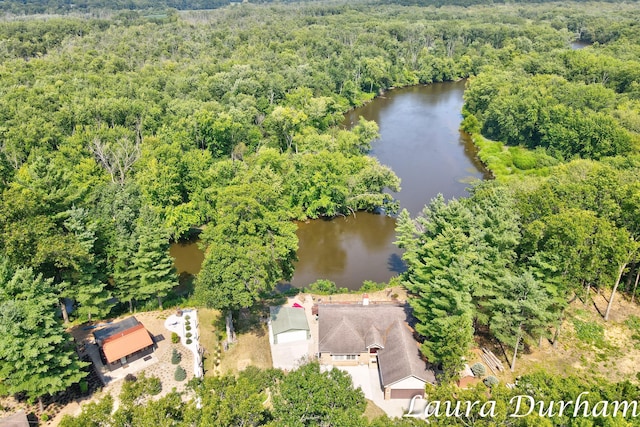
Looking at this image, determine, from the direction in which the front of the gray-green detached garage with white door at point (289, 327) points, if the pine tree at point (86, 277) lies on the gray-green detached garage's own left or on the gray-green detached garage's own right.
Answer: on the gray-green detached garage's own right

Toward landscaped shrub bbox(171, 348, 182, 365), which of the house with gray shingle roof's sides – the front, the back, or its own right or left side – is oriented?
right

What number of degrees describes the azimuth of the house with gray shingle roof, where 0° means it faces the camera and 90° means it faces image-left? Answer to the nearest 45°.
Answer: approximately 0°

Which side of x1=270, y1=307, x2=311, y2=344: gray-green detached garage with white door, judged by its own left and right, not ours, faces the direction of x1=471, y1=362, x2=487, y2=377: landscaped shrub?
left

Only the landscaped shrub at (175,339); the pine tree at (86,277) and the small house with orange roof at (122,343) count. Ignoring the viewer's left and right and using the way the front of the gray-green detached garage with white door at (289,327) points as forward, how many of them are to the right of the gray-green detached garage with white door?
3

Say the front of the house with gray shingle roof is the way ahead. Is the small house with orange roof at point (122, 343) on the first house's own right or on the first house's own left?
on the first house's own right

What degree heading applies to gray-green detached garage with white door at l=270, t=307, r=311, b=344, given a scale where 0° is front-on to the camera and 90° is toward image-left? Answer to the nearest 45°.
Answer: approximately 0°

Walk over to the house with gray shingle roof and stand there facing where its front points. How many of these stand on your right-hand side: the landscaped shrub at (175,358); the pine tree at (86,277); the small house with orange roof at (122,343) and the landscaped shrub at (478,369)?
3

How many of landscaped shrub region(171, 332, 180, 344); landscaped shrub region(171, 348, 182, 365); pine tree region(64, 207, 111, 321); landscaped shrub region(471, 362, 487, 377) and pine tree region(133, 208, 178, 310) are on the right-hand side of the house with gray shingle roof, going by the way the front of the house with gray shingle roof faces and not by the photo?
4

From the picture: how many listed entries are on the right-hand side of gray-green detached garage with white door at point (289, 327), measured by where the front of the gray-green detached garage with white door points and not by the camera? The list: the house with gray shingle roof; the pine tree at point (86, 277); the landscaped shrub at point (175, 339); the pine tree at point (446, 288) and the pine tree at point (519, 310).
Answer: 2

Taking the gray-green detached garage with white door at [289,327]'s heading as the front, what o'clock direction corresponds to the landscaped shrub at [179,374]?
The landscaped shrub is roughly at 2 o'clock from the gray-green detached garage with white door.

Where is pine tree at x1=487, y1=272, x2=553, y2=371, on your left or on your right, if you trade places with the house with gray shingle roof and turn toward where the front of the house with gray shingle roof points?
on your left

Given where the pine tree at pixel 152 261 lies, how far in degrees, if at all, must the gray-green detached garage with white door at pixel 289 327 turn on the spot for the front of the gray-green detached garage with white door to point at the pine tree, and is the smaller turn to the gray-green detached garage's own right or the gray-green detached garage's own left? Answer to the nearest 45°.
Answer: approximately 135° to the gray-green detached garage's own right

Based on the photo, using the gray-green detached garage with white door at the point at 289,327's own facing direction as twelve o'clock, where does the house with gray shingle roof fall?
The house with gray shingle roof is roughly at 10 o'clock from the gray-green detached garage with white door.

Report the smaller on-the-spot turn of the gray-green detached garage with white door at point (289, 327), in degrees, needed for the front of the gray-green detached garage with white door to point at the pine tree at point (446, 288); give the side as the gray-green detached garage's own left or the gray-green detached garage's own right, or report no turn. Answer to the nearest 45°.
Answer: approximately 90° to the gray-green detached garage's own left

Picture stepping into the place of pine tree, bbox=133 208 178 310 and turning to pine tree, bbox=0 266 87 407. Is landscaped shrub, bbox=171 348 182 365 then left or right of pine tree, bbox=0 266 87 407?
left

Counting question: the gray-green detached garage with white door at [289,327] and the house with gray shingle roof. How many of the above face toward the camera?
2
